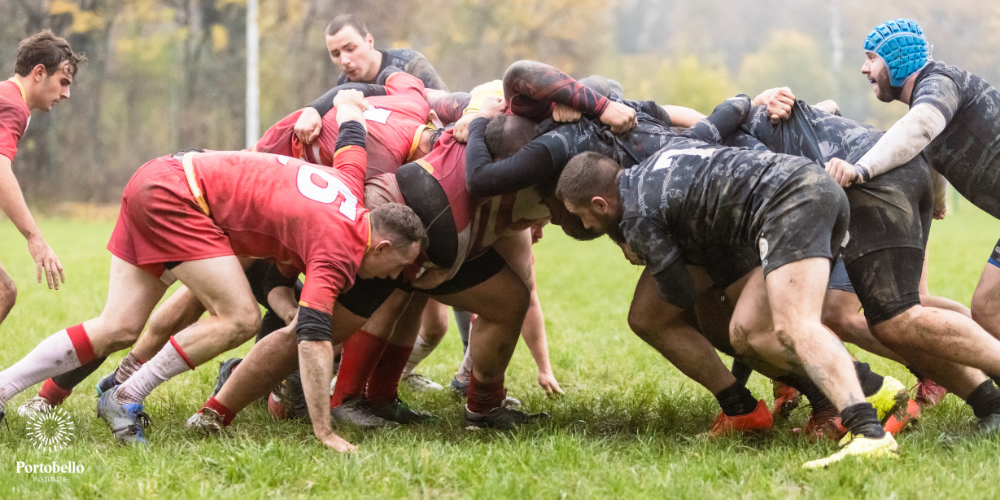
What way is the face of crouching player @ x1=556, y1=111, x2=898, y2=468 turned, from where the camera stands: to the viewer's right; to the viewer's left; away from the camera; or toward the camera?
to the viewer's left

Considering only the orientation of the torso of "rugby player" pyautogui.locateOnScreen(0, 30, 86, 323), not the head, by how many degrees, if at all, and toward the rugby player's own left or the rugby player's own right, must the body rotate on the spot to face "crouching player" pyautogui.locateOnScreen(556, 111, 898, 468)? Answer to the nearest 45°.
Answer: approximately 45° to the rugby player's own right

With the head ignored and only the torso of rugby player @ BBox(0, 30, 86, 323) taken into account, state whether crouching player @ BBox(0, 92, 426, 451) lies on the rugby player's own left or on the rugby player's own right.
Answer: on the rugby player's own right

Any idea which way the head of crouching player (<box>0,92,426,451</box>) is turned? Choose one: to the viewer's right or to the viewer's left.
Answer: to the viewer's right

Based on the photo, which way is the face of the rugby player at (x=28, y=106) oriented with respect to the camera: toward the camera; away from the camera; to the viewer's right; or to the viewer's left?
to the viewer's right

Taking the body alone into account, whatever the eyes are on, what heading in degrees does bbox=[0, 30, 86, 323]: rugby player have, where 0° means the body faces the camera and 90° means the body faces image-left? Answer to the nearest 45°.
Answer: approximately 270°

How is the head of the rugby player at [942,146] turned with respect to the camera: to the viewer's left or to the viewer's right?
to the viewer's left
